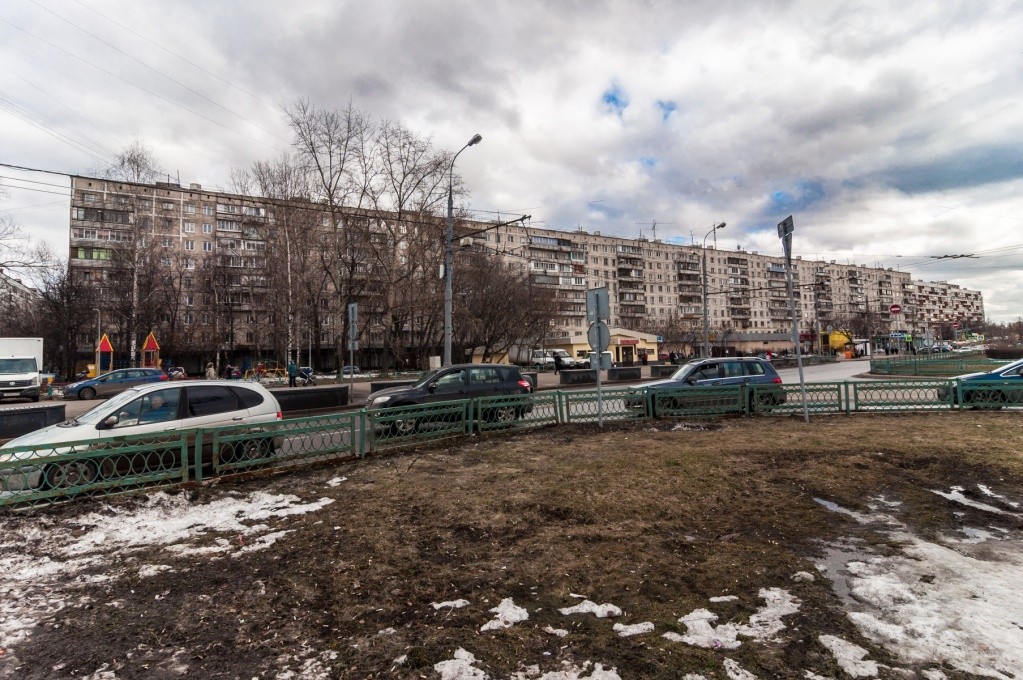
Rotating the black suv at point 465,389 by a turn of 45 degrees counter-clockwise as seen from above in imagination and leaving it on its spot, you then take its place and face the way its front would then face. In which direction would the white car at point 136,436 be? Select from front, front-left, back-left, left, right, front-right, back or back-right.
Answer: front

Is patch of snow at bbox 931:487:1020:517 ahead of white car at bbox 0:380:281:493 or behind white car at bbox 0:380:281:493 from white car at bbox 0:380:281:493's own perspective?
behind

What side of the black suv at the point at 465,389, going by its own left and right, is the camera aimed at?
left

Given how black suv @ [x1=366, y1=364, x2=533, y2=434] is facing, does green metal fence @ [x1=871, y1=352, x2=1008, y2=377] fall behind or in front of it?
behind

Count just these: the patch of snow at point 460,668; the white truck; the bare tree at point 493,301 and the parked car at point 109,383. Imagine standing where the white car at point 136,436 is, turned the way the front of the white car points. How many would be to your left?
1

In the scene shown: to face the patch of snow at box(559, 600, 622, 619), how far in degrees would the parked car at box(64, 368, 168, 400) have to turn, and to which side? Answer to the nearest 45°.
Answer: approximately 90° to its left

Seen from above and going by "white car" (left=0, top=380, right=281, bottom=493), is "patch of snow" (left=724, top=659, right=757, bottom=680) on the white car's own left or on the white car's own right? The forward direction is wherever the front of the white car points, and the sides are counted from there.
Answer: on the white car's own left

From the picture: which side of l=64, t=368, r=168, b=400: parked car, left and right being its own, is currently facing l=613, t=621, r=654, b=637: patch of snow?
left

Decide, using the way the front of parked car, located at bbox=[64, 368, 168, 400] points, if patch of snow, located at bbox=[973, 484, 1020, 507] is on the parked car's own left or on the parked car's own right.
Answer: on the parked car's own left

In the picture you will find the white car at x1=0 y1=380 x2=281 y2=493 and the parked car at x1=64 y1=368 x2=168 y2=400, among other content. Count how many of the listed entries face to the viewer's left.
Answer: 2

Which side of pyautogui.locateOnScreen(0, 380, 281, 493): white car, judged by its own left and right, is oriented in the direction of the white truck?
right

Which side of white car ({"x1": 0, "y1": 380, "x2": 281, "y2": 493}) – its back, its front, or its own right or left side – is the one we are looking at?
left

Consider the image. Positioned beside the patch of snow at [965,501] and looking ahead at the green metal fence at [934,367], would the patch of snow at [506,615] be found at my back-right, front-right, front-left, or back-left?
back-left

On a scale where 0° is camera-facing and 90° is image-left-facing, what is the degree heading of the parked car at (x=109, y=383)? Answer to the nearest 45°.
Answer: approximately 90°
